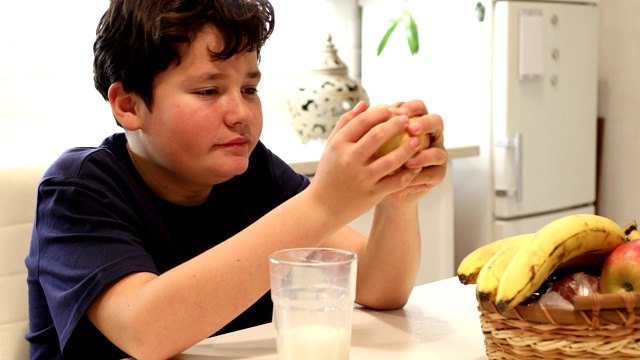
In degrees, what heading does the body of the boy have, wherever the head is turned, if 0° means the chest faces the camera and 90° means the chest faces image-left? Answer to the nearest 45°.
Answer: approximately 315°
